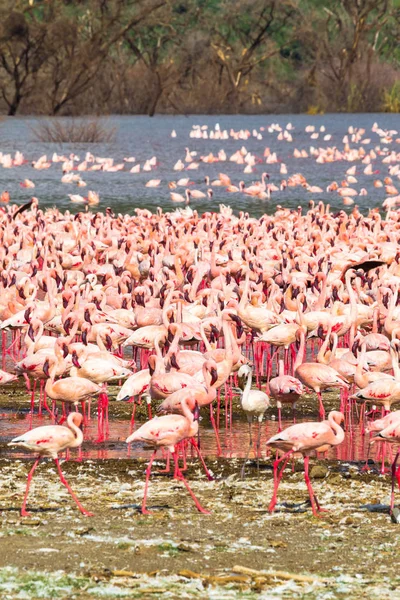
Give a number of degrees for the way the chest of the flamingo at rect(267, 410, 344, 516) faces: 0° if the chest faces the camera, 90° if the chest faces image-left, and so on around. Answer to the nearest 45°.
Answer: approximately 270°

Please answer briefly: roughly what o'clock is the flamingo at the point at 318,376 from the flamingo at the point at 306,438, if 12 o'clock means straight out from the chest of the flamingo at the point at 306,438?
the flamingo at the point at 318,376 is roughly at 9 o'clock from the flamingo at the point at 306,438.

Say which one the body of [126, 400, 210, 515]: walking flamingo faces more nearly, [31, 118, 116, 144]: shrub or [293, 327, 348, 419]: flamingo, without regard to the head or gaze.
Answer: the flamingo

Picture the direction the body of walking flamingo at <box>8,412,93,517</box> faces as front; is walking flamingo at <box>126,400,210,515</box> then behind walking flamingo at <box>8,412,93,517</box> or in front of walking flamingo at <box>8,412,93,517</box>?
in front

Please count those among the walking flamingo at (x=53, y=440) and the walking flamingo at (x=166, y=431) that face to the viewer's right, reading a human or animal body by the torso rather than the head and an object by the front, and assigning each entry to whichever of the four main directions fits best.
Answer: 2

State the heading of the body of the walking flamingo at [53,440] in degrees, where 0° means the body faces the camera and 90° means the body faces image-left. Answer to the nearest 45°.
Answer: approximately 270°

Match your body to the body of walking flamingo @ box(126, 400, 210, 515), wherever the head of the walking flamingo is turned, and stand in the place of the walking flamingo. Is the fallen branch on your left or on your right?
on your right

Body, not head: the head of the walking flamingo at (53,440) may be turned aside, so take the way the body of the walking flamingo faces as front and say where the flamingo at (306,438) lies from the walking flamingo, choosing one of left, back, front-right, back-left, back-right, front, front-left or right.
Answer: front

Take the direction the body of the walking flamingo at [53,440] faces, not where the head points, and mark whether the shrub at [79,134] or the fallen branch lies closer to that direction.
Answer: the fallen branch

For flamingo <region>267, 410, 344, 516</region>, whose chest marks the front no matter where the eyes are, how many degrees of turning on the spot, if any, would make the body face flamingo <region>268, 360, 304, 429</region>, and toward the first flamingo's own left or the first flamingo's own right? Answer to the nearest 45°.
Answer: approximately 90° to the first flamingo's own left

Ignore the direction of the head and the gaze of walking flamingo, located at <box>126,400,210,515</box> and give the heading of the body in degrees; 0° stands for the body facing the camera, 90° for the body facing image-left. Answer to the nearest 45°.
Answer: approximately 270°
